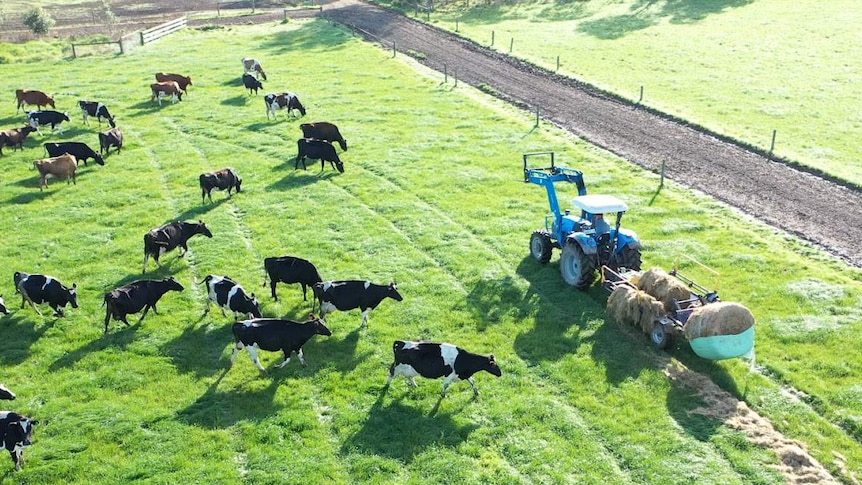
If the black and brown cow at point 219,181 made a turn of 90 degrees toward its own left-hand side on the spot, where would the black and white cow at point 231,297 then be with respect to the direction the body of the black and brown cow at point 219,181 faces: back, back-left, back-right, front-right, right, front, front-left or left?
back-left

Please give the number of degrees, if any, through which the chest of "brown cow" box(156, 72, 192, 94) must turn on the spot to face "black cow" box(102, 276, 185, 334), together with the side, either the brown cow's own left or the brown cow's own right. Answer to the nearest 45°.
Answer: approximately 90° to the brown cow's own right

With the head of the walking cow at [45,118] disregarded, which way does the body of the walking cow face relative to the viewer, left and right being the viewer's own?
facing to the right of the viewer

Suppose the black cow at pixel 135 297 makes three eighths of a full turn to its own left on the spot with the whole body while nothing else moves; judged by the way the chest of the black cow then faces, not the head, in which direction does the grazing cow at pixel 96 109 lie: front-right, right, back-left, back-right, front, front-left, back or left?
right

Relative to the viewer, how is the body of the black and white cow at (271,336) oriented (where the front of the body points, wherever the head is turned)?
to the viewer's right

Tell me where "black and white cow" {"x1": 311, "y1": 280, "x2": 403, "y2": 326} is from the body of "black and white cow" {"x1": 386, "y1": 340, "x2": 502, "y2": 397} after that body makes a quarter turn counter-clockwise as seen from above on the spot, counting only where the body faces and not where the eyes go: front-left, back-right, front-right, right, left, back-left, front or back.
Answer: front-left

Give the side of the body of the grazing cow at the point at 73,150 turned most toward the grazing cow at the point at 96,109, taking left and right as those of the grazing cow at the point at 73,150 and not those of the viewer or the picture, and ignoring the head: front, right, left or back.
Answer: left

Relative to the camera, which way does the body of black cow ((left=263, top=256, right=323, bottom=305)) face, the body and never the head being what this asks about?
to the viewer's right

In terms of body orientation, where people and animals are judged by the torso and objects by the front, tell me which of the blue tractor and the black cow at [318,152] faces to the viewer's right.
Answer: the black cow

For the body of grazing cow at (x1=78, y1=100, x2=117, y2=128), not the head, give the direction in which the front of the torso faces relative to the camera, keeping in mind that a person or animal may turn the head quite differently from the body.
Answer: to the viewer's right

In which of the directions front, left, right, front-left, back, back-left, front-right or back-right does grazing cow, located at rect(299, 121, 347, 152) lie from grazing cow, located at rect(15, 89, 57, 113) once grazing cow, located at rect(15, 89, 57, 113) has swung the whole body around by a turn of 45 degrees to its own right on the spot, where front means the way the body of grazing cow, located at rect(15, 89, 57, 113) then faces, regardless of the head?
front

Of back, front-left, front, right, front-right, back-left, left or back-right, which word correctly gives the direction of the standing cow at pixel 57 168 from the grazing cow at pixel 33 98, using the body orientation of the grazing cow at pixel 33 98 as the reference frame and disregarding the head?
right

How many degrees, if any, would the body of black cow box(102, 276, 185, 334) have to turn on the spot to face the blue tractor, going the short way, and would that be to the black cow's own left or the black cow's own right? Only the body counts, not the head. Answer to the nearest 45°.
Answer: approximately 45° to the black cow's own right

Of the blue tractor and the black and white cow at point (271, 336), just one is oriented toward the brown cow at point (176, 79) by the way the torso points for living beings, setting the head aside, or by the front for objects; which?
the blue tractor

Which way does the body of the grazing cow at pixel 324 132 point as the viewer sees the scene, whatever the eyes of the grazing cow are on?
to the viewer's right
